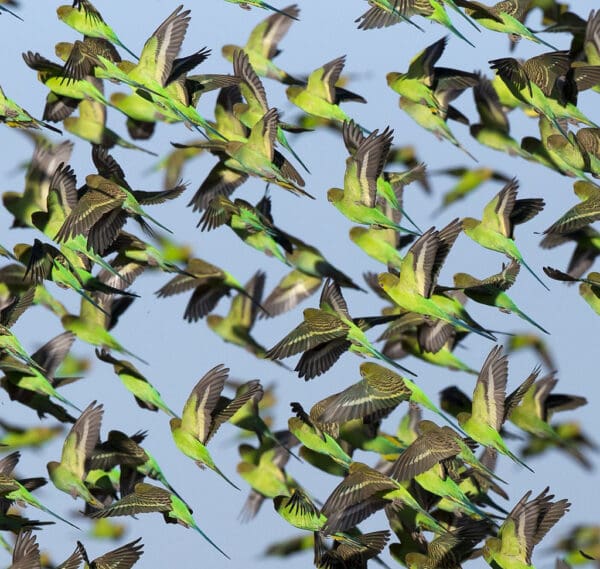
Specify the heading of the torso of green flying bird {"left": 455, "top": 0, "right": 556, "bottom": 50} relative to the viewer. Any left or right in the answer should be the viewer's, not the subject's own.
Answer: facing to the left of the viewer

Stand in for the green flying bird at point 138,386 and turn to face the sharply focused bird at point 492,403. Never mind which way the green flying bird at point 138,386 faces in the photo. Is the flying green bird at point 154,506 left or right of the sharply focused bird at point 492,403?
right

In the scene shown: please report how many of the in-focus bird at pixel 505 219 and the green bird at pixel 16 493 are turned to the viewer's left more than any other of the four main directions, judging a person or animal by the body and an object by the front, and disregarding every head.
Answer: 2

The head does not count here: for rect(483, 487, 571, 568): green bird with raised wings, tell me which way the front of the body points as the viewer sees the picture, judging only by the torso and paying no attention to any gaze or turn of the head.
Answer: to the viewer's left

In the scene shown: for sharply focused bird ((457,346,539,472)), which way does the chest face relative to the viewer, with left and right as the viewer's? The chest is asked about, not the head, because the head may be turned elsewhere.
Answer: facing to the left of the viewer

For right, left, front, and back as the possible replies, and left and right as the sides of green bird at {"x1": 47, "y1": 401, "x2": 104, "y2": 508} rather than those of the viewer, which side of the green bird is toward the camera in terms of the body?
left

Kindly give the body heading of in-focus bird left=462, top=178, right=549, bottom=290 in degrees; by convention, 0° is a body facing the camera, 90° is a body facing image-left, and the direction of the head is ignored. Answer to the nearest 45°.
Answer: approximately 90°

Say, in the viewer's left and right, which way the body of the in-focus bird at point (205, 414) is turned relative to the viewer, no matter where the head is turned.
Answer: facing to the left of the viewer

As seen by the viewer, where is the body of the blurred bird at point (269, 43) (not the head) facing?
to the viewer's left
